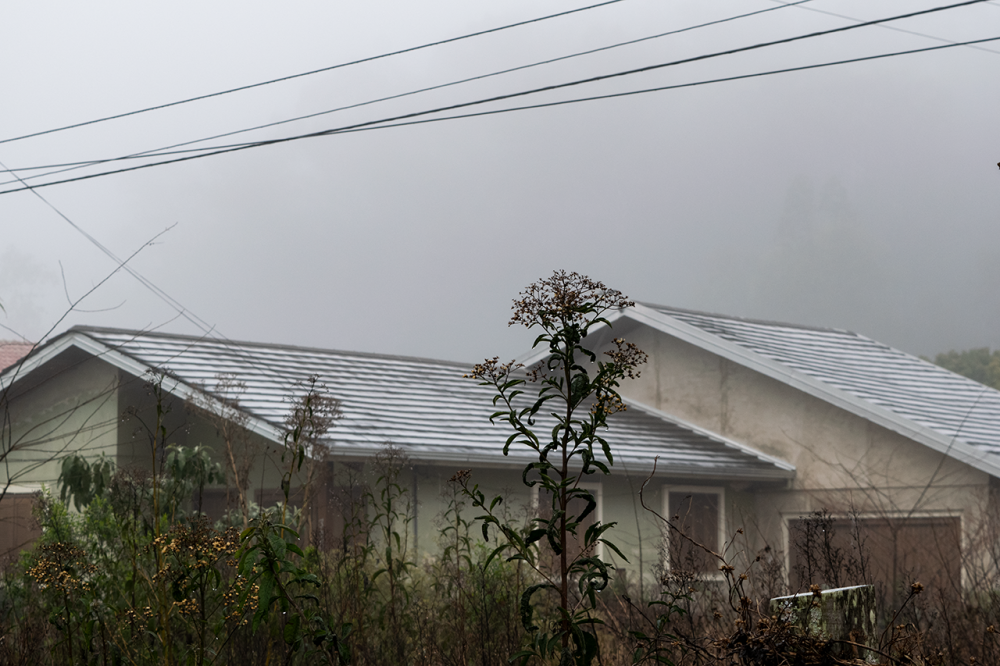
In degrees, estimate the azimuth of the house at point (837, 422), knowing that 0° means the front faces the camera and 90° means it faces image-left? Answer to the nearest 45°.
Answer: approximately 45°

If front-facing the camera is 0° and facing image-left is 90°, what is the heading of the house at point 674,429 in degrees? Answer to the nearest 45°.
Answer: approximately 45°
